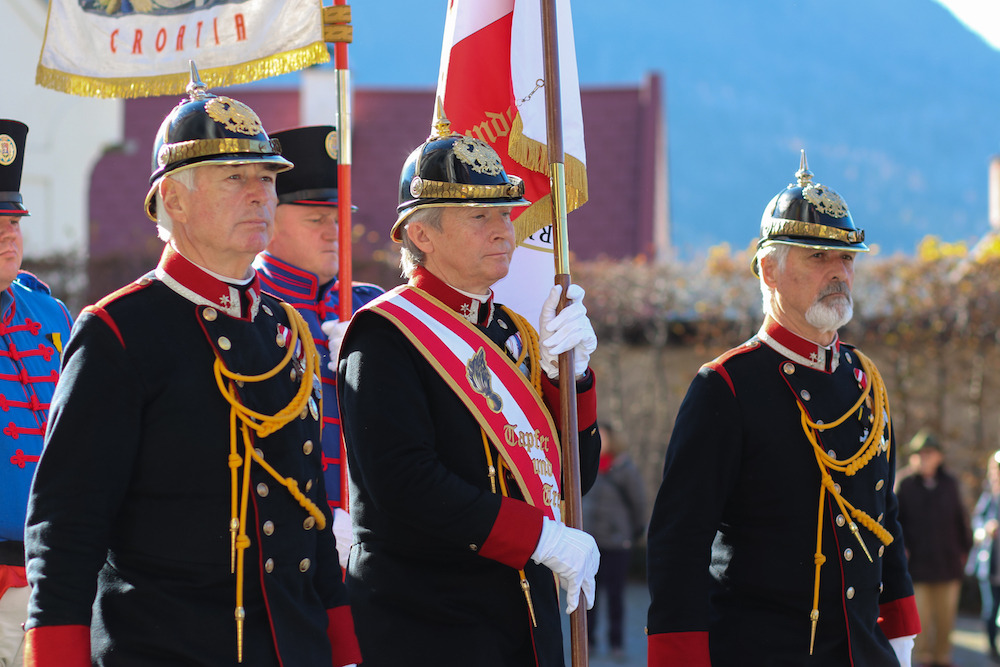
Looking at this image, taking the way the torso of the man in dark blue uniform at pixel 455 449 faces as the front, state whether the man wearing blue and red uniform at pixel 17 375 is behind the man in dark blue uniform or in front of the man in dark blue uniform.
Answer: behind

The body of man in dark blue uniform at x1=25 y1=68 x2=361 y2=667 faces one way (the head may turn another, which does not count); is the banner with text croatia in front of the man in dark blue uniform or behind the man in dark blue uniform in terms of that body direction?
behind

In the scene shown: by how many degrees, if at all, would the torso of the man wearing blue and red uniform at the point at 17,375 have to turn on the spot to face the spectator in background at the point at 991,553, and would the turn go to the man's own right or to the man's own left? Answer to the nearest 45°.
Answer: approximately 90° to the man's own left

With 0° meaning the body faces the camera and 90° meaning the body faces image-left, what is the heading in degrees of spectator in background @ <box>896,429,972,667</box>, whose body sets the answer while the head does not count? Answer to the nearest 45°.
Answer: approximately 0°

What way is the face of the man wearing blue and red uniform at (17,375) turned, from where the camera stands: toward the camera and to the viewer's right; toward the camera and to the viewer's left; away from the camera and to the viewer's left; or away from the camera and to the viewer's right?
toward the camera and to the viewer's right

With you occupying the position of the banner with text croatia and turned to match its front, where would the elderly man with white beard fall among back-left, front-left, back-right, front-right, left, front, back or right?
front-left

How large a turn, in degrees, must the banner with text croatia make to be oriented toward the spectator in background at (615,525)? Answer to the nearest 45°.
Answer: approximately 135° to its left
